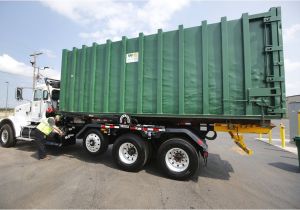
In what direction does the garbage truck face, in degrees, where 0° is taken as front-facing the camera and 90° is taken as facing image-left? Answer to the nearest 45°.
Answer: approximately 135°
